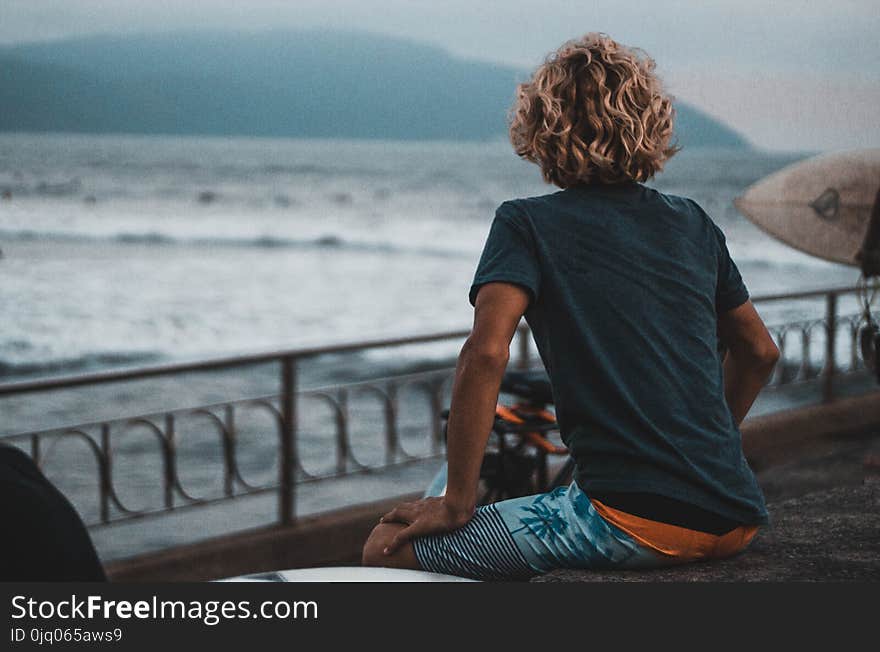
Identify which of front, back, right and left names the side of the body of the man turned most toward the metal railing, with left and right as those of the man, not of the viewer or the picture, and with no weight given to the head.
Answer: front

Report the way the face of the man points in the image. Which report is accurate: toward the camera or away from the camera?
away from the camera

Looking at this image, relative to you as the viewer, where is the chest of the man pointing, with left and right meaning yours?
facing away from the viewer and to the left of the viewer
